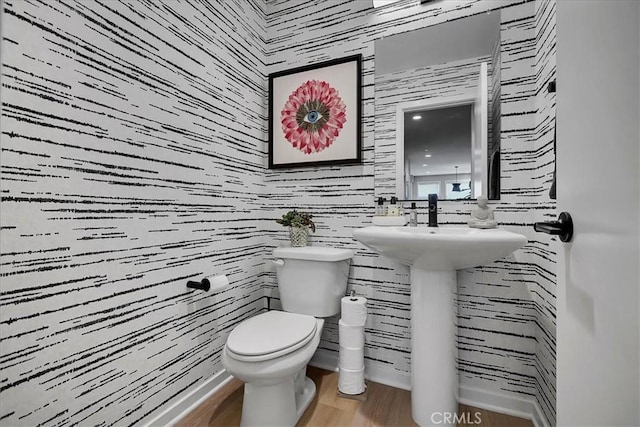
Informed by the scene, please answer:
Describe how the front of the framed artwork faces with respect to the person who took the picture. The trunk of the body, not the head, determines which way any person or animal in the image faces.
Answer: facing the viewer and to the left of the viewer

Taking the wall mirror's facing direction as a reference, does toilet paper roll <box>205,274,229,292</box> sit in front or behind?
in front

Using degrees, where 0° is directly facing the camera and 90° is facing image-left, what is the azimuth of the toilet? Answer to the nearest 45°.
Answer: approximately 45°

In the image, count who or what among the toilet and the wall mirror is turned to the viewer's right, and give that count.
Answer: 0

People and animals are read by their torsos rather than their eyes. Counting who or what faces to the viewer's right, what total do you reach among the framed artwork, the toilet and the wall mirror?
0

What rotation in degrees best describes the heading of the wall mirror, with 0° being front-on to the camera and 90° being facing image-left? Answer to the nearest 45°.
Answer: approximately 45°
